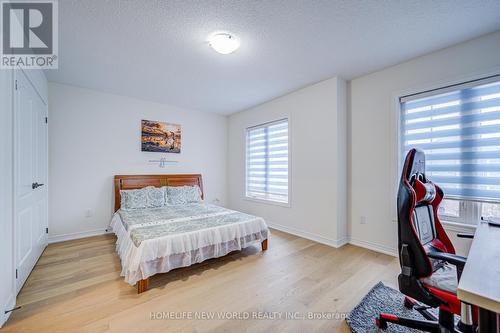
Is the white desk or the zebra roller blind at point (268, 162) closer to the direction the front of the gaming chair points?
the white desk

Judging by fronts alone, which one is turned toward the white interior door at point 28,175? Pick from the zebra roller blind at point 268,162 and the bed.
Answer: the zebra roller blind

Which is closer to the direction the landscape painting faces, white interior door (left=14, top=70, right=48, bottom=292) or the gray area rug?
the gray area rug

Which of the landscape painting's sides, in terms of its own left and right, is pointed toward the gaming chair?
front

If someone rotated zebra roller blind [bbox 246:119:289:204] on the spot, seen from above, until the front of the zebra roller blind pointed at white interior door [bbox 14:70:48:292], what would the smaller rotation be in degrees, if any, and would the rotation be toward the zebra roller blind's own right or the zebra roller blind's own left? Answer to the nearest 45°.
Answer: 0° — it already faces it

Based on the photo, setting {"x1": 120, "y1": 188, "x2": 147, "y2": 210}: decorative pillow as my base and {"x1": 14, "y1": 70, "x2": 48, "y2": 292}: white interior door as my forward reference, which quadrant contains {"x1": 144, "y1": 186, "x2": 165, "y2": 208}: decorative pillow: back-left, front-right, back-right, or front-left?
back-left

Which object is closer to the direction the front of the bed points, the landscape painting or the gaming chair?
the gaming chair

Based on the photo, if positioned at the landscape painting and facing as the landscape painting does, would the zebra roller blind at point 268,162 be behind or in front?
in front

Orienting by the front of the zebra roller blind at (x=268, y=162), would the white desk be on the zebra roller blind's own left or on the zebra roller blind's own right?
on the zebra roller blind's own left

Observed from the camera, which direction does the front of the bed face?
facing the viewer and to the right of the viewer

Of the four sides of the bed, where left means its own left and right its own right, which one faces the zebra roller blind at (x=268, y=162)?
left
